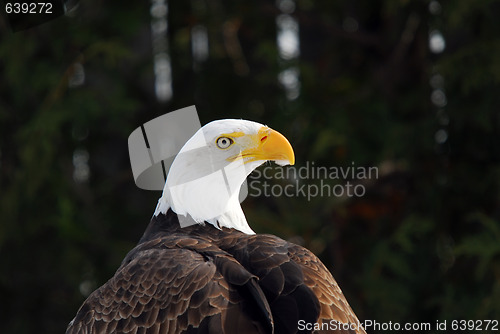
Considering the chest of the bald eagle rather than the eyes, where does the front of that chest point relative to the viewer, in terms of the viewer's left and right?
facing away from the viewer
